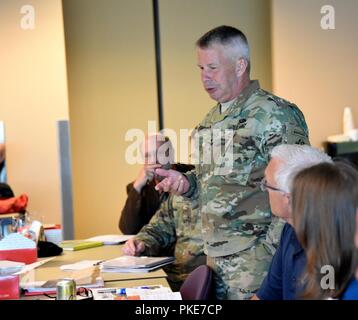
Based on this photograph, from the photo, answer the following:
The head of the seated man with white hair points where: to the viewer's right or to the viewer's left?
to the viewer's left

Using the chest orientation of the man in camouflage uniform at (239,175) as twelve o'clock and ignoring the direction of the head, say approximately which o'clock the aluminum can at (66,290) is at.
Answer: The aluminum can is roughly at 12 o'clock from the man in camouflage uniform.

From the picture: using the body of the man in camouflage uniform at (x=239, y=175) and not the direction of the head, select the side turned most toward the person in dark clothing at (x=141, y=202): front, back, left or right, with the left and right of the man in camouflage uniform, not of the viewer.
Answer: right

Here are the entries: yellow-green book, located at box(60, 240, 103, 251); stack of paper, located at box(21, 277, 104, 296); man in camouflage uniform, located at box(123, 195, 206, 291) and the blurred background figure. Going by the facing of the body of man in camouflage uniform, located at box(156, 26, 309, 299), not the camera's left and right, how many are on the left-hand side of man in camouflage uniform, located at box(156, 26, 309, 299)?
0

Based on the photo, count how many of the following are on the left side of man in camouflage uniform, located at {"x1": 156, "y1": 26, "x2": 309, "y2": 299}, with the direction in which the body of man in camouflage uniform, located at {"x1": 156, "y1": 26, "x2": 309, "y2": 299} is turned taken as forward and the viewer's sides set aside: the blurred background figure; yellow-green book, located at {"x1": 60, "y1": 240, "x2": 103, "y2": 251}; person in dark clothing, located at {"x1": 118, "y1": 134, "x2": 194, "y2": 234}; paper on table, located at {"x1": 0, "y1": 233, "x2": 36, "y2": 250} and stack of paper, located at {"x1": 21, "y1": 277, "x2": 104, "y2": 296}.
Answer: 0

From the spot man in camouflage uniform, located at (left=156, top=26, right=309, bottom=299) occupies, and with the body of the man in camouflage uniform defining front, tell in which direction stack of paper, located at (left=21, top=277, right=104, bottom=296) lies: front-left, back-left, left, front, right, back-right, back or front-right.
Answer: front-right

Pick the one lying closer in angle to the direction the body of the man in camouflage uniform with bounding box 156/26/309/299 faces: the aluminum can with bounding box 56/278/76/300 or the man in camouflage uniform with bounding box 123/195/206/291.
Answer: the aluminum can

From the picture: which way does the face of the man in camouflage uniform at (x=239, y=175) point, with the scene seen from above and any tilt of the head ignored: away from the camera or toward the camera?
toward the camera

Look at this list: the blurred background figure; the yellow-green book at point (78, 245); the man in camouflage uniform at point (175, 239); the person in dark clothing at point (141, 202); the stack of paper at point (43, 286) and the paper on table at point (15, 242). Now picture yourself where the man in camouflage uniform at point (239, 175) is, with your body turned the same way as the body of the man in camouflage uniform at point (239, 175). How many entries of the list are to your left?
0

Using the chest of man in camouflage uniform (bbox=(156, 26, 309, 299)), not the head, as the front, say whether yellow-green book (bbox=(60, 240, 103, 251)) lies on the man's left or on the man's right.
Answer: on the man's right

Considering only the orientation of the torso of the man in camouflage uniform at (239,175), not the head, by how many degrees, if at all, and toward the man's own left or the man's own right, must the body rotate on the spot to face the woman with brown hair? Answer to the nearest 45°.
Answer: approximately 45° to the man's own left
